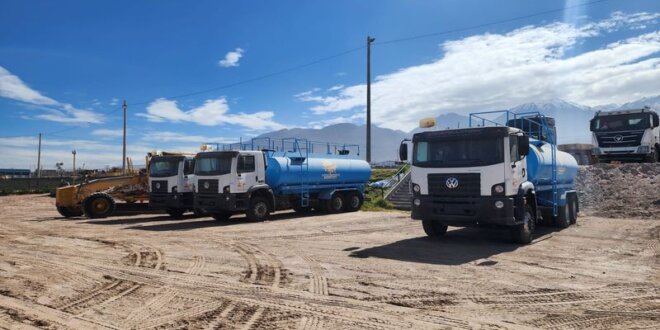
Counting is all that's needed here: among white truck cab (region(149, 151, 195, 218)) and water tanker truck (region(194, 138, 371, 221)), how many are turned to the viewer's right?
0

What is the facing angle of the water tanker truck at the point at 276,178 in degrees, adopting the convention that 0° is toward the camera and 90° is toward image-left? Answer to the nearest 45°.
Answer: approximately 45°

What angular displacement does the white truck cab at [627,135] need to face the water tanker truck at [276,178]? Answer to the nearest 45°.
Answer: approximately 45° to its right

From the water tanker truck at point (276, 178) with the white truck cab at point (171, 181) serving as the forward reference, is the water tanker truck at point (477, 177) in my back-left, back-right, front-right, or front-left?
back-left

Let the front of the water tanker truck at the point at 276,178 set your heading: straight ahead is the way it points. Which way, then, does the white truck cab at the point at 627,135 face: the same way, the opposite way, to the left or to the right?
the same way

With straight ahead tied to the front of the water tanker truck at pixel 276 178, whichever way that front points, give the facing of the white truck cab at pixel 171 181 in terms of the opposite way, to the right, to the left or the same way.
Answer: the same way

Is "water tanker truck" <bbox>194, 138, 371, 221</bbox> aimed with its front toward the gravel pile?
no

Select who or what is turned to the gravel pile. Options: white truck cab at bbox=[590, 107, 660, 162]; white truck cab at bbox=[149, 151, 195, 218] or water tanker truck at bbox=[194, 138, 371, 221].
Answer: white truck cab at bbox=[590, 107, 660, 162]

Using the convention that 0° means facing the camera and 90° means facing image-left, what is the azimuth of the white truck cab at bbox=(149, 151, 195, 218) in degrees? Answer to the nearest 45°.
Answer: approximately 45°

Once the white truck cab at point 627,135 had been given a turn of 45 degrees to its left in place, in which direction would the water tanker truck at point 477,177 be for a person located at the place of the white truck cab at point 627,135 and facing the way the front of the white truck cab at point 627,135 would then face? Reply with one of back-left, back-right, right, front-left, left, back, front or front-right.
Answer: front-right

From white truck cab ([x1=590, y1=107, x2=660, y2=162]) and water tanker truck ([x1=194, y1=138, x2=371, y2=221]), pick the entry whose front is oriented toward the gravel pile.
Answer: the white truck cab

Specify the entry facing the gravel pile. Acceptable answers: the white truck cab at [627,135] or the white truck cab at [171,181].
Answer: the white truck cab at [627,135]

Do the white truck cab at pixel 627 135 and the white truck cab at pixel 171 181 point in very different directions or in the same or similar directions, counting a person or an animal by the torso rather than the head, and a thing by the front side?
same or similar directions

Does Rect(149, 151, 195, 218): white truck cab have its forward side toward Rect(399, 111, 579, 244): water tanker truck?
no

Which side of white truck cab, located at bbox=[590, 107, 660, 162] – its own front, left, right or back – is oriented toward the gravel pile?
front

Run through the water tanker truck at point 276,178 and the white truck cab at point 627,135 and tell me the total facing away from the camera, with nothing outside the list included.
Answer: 0

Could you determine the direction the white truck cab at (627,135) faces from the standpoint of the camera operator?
facing the viewer

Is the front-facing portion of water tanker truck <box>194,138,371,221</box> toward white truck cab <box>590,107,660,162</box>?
no

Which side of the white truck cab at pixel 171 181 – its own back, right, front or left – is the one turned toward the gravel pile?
left

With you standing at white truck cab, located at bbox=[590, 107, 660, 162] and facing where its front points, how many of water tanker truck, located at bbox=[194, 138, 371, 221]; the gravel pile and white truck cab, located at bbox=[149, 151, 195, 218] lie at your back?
0
